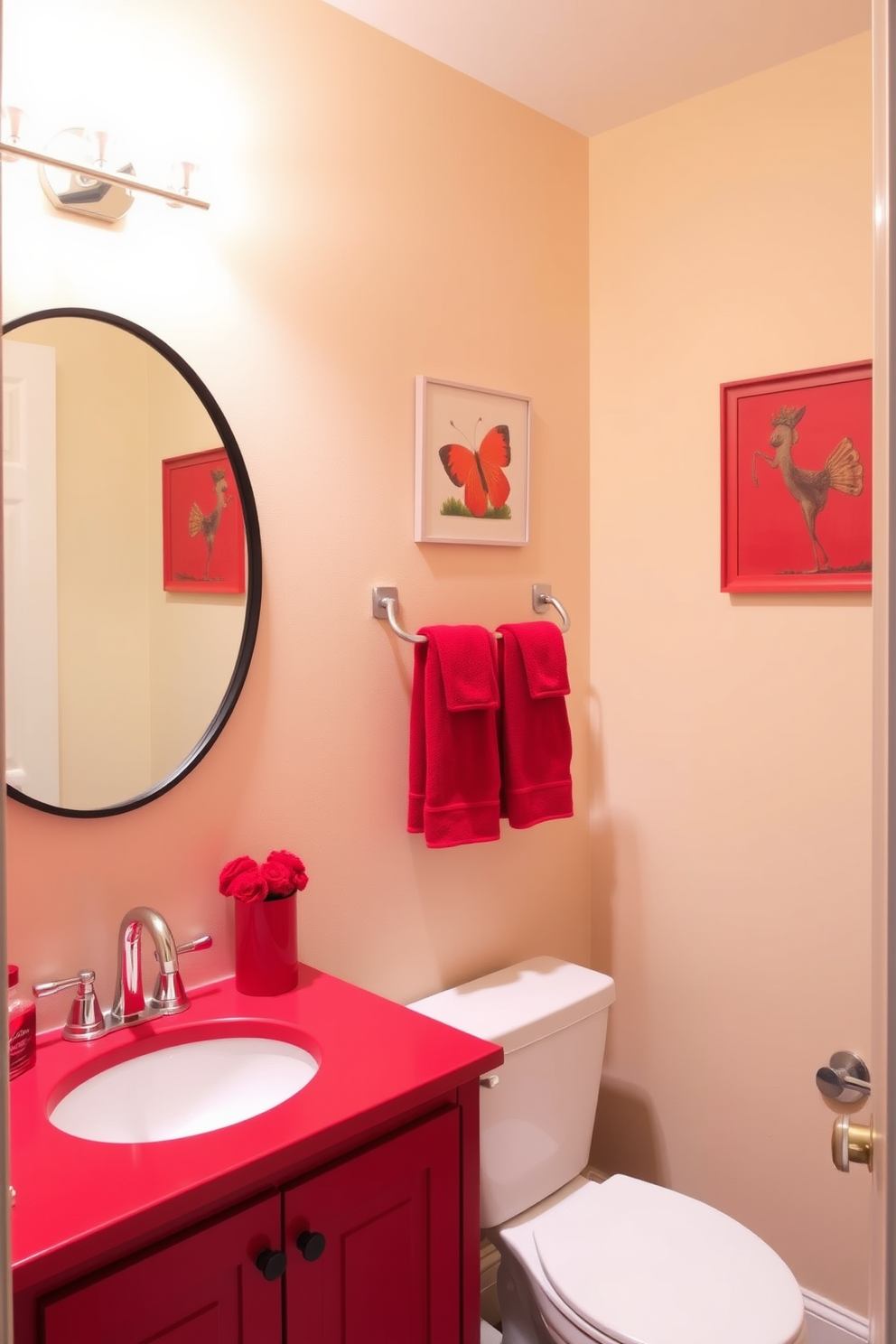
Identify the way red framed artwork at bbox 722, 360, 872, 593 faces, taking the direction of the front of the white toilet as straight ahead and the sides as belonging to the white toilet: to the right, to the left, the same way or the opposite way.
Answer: to the right

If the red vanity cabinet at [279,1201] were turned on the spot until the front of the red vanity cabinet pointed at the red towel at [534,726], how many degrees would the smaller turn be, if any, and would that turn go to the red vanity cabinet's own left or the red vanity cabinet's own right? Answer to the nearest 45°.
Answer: approximately 90° to the red vanity cabinet's own left

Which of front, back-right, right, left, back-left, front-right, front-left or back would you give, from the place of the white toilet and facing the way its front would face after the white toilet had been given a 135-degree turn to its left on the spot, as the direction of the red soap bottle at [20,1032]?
back-left

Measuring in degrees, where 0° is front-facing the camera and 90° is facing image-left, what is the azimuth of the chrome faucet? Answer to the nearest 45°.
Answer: approximately 315°

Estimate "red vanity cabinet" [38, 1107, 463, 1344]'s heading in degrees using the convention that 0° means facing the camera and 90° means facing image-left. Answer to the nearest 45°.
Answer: approximately 315°

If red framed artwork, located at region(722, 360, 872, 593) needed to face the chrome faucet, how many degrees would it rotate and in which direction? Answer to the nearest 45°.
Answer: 0° — it already faces it

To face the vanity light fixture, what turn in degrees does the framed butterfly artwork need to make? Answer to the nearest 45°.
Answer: approximately 90° to its right

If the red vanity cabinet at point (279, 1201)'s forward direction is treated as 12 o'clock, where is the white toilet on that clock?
The white toilet is roughly at 9 o'clock from the red vanity cabinet.

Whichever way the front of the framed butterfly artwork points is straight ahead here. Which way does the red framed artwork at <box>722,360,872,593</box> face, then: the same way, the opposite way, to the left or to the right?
to the right
